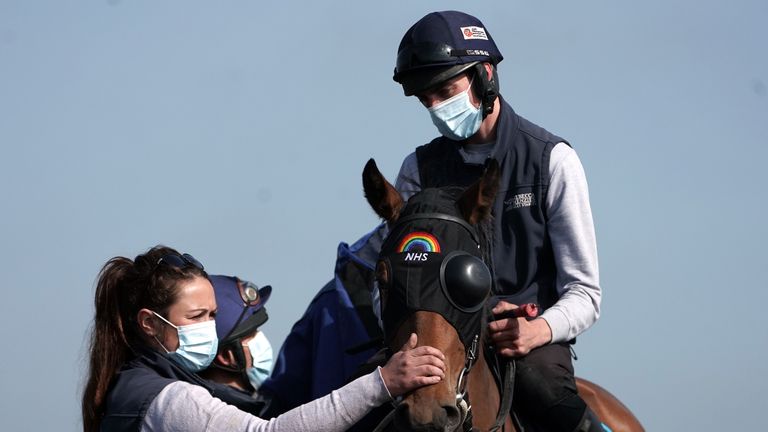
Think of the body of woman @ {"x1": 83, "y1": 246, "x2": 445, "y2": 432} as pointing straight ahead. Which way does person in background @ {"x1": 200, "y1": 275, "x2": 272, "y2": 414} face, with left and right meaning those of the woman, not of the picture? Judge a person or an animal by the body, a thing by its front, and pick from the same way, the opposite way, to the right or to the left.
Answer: the same way

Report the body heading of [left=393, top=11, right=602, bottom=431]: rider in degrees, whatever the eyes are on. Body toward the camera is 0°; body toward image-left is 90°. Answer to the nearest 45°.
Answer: approximately 45°

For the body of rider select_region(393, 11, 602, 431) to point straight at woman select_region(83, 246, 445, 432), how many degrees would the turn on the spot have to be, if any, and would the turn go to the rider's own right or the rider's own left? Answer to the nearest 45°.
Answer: approximately 45° to the rider's own right

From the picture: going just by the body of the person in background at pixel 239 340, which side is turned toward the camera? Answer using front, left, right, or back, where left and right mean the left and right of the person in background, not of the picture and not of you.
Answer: right

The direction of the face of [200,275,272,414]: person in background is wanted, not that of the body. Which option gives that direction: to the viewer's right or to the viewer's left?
to the viewer's right

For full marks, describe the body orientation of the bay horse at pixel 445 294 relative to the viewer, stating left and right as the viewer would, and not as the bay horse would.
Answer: facing the viewer and to the left of the viewer

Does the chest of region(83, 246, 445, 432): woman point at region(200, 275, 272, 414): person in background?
no

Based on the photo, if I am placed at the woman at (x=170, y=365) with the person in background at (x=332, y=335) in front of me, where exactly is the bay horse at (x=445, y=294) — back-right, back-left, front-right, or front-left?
front-right

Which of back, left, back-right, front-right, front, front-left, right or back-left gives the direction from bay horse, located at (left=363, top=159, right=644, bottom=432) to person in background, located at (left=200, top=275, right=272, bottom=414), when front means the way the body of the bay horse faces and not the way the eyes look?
right

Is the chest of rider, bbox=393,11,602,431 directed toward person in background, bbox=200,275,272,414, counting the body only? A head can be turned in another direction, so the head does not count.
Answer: no

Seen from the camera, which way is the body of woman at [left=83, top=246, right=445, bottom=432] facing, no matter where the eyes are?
to the viewer's right

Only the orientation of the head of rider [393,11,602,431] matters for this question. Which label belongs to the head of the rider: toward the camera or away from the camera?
toward the camera

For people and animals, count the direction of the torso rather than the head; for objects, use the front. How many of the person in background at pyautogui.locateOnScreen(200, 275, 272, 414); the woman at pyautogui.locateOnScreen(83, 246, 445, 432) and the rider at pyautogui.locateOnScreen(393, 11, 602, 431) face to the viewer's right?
2

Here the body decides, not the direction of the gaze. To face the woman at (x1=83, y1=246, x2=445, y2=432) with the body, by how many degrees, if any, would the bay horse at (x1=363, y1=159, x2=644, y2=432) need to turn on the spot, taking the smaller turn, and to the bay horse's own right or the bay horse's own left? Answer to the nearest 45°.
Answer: approximately 45° to the bay horse's own right
